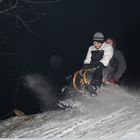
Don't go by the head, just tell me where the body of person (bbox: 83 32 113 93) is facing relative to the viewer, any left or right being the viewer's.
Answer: facing the viewer and to the left of the viewer

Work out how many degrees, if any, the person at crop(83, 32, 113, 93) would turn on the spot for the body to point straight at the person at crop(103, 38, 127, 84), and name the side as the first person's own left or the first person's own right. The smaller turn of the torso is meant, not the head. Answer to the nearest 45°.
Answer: approximately 180°
